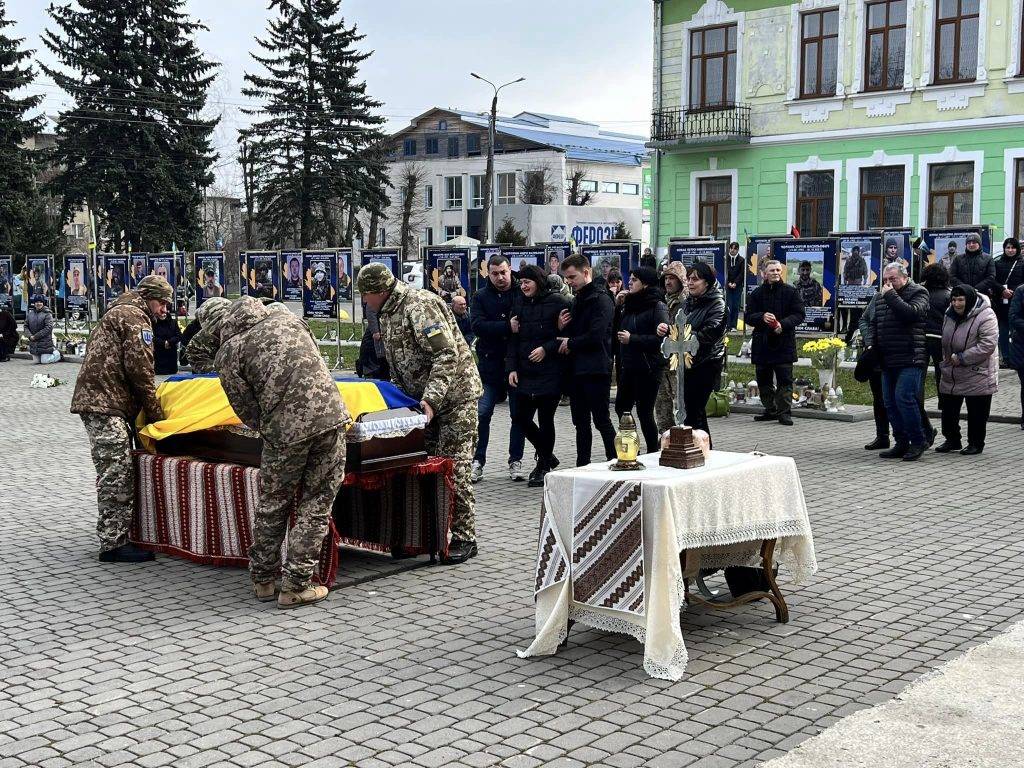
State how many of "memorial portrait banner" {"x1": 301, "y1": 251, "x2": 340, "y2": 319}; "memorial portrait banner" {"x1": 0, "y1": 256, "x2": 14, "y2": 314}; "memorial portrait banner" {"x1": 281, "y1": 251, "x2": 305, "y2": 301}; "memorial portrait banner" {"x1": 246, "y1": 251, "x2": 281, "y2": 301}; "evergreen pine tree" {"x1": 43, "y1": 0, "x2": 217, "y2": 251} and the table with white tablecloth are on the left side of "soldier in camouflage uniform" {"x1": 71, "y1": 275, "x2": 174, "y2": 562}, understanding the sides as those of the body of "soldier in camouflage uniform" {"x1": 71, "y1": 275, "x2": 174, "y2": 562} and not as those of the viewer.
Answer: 5

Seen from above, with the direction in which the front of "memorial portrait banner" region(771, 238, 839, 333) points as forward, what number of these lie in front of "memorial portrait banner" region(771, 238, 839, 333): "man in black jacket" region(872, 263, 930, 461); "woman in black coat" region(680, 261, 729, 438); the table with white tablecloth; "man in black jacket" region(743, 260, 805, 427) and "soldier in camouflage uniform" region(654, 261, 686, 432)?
5

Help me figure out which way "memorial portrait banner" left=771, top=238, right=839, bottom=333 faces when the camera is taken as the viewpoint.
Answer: facing the viewer

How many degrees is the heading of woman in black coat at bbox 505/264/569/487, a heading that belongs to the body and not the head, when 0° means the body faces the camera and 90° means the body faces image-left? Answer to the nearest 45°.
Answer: approximately 45°

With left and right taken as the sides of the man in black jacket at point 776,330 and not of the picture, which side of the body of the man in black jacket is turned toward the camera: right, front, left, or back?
front

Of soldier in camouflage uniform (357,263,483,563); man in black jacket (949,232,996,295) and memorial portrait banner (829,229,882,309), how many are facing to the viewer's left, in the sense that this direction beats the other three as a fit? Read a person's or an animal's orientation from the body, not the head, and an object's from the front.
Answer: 1

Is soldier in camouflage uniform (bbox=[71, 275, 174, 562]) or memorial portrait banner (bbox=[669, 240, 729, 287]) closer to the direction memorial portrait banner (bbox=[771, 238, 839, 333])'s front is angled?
the soldier in camouflage uniform

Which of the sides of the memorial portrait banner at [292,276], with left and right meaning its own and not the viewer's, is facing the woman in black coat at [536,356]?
front

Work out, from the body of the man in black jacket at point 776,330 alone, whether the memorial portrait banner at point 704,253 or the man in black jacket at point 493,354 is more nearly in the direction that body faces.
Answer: the man in black jacket

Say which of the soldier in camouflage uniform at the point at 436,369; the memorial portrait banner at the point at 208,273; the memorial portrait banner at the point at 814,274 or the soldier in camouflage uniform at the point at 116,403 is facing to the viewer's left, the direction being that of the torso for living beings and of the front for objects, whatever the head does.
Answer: the soldier in camouflage uniform at the point at 436,369

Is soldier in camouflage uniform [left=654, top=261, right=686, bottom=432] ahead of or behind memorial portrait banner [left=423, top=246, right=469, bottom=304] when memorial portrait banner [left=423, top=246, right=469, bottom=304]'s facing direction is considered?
ahead

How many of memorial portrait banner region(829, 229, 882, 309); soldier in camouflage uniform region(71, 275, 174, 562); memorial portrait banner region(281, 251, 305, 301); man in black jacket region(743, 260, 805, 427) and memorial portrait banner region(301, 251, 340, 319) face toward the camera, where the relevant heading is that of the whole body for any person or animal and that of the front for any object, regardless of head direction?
4

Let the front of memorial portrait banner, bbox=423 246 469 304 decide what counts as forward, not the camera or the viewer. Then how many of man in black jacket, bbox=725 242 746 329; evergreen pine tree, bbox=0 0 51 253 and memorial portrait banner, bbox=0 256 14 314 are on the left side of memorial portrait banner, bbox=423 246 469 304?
1

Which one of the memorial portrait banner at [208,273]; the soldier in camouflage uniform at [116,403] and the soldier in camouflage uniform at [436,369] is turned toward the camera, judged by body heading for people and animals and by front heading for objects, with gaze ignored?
the memorial portrait banner

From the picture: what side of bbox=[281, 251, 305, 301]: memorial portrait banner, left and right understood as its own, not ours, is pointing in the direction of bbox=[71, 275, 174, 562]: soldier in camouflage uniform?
front

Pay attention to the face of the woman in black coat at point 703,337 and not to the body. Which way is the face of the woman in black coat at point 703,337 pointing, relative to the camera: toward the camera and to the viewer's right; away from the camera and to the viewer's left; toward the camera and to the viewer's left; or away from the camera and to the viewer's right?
toward the camera and to the viewer's left

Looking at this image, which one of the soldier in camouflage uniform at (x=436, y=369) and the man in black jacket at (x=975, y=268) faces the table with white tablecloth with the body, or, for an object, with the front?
the man in black jacket

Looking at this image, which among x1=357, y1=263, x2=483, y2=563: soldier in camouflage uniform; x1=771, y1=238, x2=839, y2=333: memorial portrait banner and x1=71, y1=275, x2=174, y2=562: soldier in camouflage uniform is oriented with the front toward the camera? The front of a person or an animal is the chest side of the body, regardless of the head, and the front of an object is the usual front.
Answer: the memorial portrait banner
